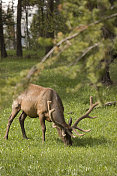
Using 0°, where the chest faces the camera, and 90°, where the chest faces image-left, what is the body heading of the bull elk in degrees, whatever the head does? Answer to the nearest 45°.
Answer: approximately 315°
